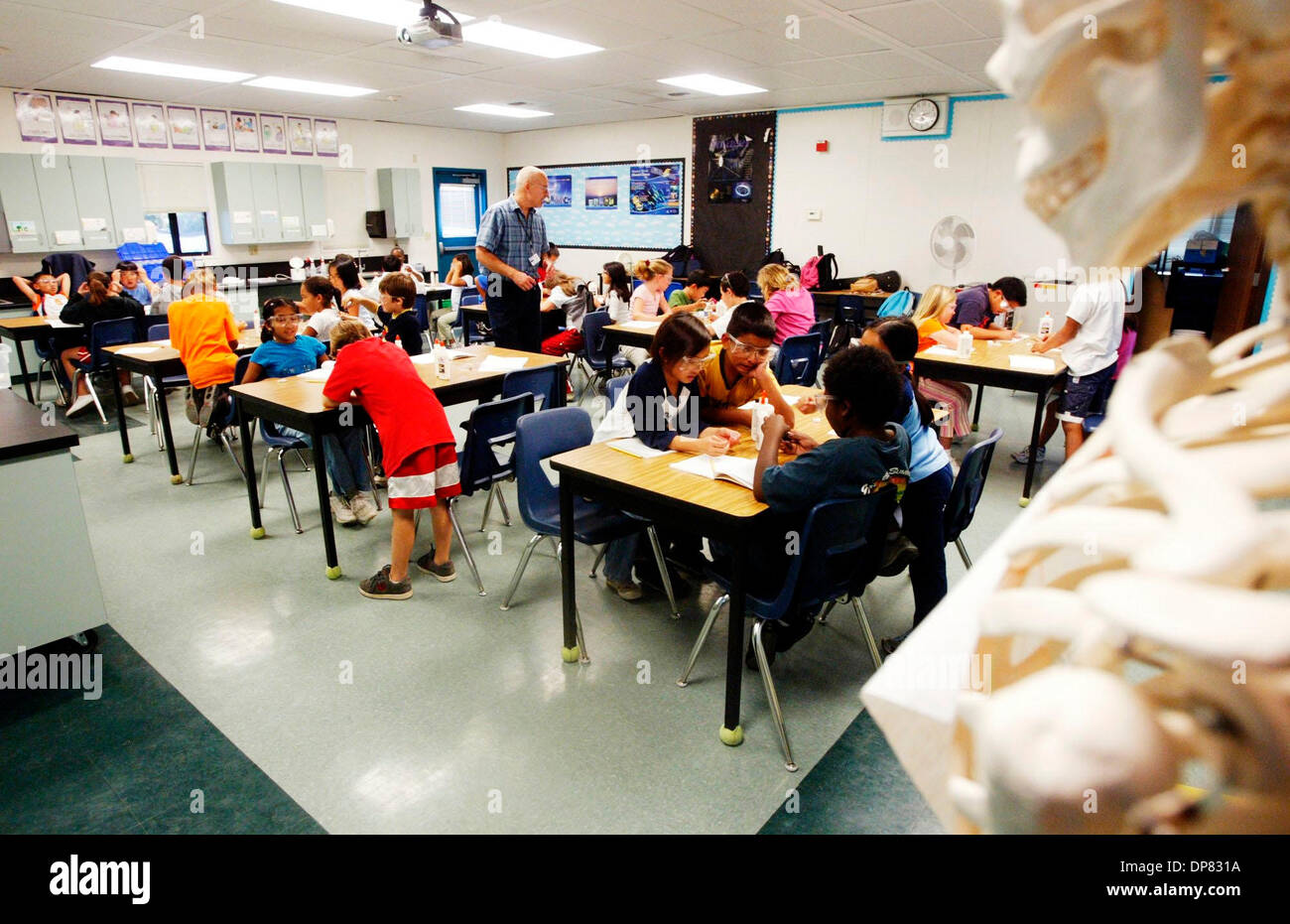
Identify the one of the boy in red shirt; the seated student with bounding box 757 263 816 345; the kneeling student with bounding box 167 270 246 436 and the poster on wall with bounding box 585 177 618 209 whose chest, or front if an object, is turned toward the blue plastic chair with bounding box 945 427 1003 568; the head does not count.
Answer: the poster on wall

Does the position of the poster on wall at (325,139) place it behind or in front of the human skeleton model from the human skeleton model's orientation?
in front

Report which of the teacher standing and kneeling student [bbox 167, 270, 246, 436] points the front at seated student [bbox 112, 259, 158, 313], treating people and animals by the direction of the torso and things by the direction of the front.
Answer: kneeling student [bbox 167, 270, 246, 436]

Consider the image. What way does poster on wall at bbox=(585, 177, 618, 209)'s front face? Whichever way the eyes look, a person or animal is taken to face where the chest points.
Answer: toward the camera

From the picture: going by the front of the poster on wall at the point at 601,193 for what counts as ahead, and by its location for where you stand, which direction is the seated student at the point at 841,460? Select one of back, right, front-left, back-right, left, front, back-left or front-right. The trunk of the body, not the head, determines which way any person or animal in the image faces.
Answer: front

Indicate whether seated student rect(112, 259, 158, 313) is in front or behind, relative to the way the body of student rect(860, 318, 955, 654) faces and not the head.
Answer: in front

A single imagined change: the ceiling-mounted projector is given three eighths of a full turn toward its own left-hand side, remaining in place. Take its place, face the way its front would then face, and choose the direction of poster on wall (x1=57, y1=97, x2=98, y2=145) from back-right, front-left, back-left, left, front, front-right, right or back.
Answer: back-left

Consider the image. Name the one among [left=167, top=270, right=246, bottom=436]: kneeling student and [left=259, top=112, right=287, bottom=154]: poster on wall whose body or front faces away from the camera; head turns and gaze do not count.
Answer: the kneeling student

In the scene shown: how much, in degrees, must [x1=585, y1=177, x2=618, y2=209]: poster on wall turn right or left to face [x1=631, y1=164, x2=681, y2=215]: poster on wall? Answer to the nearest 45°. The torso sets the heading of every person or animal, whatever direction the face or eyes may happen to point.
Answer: approximately 45° to its left

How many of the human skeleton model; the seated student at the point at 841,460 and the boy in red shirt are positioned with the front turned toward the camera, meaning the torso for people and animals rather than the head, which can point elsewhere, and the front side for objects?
0

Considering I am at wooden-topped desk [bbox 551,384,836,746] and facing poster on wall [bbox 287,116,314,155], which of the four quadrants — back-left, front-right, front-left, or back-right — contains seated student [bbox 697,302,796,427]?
front-right

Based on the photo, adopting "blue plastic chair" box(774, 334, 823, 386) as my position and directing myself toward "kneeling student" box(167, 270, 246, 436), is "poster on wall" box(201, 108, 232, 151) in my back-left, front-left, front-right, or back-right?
front-right

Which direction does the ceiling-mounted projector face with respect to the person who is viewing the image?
facing the viewer and to the left of the viewer

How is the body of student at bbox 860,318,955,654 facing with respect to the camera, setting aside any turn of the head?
to the viewer's left

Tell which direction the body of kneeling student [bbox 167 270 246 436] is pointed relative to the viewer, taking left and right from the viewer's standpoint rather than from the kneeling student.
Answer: facing away from the viewer
